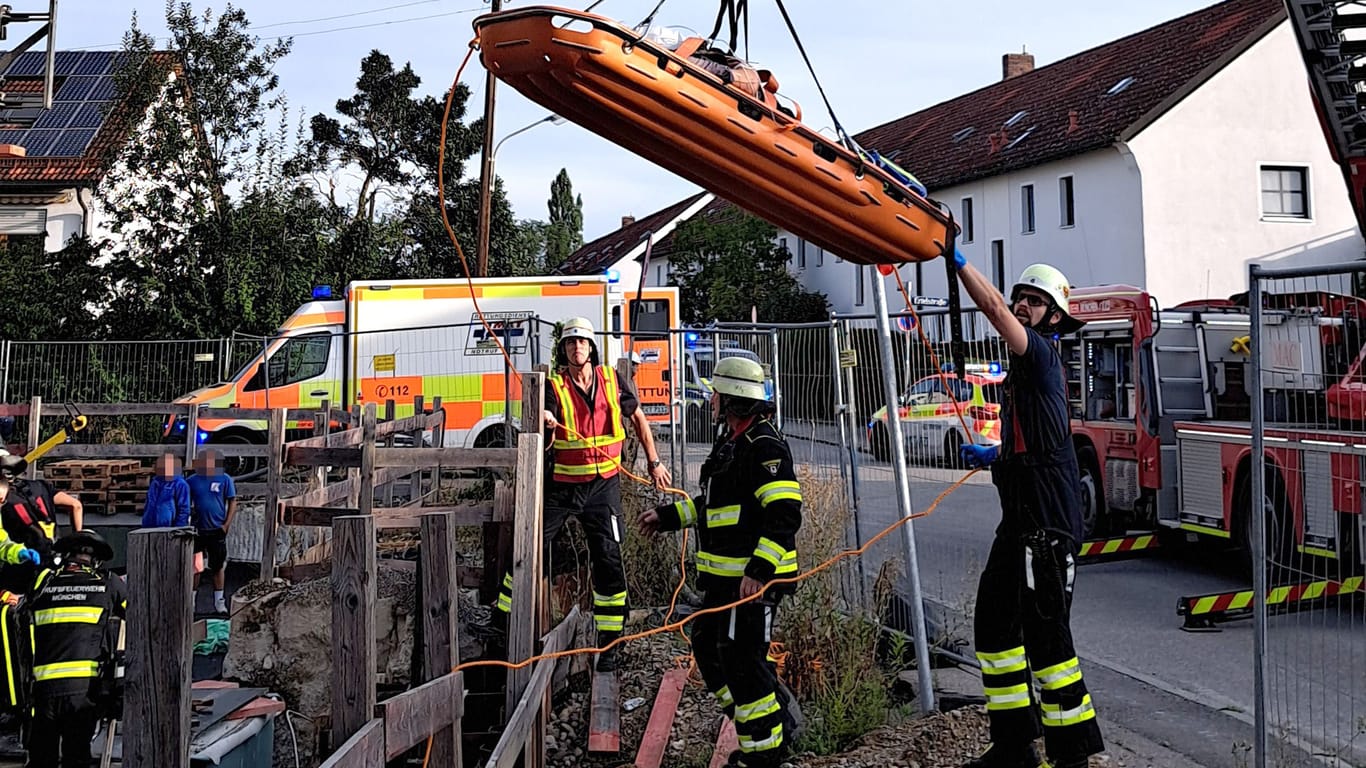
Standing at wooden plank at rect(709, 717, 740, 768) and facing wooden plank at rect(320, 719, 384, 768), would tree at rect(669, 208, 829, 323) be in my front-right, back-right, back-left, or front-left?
back-right

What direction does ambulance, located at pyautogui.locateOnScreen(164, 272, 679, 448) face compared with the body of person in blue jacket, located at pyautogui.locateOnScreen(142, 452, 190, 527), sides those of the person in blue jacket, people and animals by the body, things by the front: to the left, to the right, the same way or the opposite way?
to the right

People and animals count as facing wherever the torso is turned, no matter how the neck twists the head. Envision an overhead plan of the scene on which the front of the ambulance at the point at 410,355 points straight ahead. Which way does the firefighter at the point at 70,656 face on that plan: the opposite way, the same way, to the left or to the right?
to the right

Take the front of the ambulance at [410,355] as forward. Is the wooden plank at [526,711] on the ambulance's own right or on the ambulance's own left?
on the ambulance's own left

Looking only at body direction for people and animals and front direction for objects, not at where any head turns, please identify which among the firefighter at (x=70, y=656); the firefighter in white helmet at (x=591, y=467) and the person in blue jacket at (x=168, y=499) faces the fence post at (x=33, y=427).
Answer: the firefighter

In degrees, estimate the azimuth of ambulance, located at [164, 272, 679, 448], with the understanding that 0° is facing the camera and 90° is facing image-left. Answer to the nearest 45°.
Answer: approximately 90°

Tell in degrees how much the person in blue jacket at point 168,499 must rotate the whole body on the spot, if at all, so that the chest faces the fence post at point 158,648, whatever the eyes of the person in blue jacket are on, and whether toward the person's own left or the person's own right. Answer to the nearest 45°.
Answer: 0° — they already face it

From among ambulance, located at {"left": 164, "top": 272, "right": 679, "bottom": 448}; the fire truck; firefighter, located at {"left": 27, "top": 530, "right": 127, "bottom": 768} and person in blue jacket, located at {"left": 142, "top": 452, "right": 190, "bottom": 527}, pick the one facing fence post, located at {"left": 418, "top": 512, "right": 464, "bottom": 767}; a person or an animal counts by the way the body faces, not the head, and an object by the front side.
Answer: the person in blue jacket

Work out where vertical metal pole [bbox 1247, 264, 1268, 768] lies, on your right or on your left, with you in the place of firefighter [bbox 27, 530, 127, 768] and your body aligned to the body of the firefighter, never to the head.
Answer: on your right

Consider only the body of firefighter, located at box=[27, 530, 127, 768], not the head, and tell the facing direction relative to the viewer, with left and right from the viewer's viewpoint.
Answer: facing away from the viewer

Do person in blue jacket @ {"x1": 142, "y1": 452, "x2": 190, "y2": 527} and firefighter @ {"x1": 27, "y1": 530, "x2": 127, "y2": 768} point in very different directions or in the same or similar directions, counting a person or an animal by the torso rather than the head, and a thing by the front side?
very different directions

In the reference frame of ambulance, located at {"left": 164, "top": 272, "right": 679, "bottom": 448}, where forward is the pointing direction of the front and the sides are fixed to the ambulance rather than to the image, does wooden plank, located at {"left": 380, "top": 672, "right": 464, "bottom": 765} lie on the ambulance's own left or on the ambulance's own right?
on the ambulance's own left

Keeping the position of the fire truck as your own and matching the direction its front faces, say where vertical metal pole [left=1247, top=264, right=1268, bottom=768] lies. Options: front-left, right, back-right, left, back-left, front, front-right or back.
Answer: back-left

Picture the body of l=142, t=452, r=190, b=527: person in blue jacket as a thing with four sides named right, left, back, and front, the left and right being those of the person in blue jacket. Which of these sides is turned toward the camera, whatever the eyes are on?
front

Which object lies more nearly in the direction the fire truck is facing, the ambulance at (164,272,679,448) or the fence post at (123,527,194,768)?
the ambulance

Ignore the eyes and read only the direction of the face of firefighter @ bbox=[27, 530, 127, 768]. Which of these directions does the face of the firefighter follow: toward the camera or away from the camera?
away from the camera

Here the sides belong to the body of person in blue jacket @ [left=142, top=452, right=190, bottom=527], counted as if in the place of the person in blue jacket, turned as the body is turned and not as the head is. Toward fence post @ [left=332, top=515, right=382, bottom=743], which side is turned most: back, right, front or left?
front
